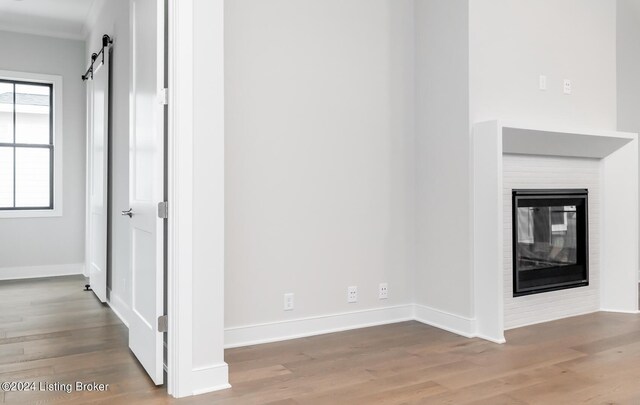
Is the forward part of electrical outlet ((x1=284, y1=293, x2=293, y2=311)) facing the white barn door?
no

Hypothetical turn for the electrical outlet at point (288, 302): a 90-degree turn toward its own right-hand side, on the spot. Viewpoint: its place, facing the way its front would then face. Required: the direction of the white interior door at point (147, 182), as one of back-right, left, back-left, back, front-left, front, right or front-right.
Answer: front

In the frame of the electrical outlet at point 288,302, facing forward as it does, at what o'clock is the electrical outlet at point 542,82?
the electrical outlet at point 542,82 is roughly at 10 o'clock from the electrical outlet at point 288,302.

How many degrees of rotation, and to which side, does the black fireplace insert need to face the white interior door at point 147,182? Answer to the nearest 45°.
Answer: approximately 90° to its right

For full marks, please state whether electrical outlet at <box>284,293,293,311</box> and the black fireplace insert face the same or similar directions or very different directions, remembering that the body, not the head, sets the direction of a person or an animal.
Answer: same or similar directions

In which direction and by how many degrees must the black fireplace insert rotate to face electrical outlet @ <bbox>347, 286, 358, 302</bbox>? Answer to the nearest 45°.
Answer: approximately 90° to its right

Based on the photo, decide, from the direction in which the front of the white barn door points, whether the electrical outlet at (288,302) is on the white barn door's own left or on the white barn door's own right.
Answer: on the white barn door's own left

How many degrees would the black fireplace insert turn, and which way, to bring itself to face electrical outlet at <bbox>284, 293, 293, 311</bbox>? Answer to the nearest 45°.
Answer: approximately 90° to its right

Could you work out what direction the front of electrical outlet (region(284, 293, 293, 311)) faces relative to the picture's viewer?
facing the viewer and to the right of the viewer

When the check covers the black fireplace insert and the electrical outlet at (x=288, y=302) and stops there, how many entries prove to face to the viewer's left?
0
